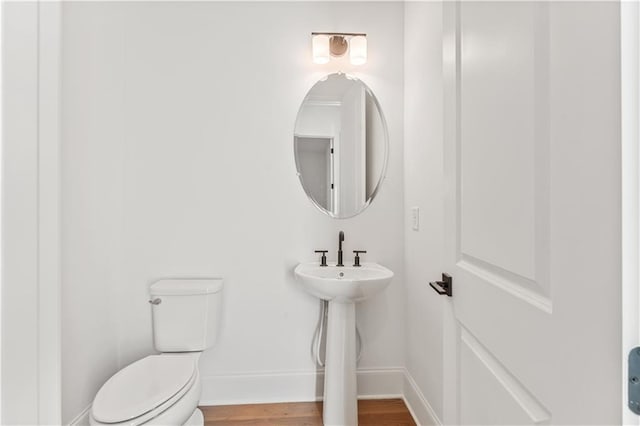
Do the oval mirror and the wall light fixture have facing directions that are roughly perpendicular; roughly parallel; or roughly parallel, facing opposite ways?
roughly parallel

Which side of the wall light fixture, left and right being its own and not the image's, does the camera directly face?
front

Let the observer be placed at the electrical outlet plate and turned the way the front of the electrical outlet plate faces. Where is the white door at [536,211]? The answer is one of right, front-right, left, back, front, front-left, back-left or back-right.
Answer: front-left

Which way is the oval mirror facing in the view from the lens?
facing the viewer

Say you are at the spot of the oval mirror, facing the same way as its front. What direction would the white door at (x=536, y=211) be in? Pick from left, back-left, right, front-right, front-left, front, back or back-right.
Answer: front

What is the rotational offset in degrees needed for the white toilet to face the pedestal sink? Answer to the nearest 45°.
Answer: approximately 135° to its left

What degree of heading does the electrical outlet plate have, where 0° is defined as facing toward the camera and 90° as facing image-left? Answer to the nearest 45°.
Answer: approximately 45°

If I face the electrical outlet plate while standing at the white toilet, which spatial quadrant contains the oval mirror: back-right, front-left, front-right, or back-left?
front-left

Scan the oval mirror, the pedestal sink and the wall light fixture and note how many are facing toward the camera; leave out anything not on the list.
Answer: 3

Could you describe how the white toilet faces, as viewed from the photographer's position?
facing the viewer and to the left of the viewer

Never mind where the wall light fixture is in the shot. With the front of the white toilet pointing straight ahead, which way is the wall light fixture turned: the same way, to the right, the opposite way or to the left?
the same way
